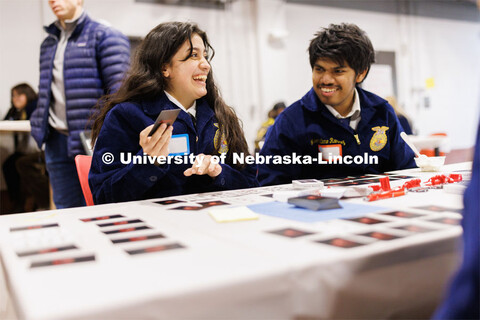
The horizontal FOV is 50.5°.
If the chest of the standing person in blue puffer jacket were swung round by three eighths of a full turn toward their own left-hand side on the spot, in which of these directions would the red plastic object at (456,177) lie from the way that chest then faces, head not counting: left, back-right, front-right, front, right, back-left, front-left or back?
front-right

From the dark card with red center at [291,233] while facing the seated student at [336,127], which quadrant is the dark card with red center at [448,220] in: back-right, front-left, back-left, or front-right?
front-right

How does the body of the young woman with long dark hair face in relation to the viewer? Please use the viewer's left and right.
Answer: facing the viewer and to the right of the viewer

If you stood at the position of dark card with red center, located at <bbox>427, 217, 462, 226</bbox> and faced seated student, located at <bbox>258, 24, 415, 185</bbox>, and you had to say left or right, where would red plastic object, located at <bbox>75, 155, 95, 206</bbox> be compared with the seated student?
left

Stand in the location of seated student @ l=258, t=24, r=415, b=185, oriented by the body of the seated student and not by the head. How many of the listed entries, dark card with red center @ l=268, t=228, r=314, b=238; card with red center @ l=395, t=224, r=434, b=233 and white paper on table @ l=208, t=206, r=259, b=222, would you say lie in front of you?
3

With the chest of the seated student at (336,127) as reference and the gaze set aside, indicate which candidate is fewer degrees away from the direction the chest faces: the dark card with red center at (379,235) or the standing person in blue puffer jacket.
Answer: the dark card with red center

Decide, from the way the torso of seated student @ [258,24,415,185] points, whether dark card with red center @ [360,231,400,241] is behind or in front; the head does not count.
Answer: in front

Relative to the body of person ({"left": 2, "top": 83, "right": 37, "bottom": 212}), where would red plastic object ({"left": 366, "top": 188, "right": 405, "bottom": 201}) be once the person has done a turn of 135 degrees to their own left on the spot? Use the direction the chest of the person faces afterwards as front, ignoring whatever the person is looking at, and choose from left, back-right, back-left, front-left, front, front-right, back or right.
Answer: right

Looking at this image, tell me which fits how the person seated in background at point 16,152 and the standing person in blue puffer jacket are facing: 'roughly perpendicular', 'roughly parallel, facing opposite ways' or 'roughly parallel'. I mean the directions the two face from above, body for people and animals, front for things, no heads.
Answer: roughly parallel

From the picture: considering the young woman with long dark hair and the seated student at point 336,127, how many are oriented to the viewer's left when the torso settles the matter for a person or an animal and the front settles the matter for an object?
0

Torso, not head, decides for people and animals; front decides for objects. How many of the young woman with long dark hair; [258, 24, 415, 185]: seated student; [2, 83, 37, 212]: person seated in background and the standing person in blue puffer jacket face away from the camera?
0

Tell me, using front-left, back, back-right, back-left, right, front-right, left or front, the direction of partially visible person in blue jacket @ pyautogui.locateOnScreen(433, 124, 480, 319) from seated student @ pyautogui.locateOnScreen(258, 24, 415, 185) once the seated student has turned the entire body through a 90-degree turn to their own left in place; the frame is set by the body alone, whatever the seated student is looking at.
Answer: right

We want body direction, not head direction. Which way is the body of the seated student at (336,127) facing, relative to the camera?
toward the camera

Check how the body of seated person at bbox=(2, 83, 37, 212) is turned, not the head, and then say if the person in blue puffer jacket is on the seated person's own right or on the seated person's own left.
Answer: on the seated person's own left

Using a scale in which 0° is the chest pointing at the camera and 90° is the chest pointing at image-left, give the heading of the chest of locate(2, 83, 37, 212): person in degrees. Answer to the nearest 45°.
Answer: approximately 45°

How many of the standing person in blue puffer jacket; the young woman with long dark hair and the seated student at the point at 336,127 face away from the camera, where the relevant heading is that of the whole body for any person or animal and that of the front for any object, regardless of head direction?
0
